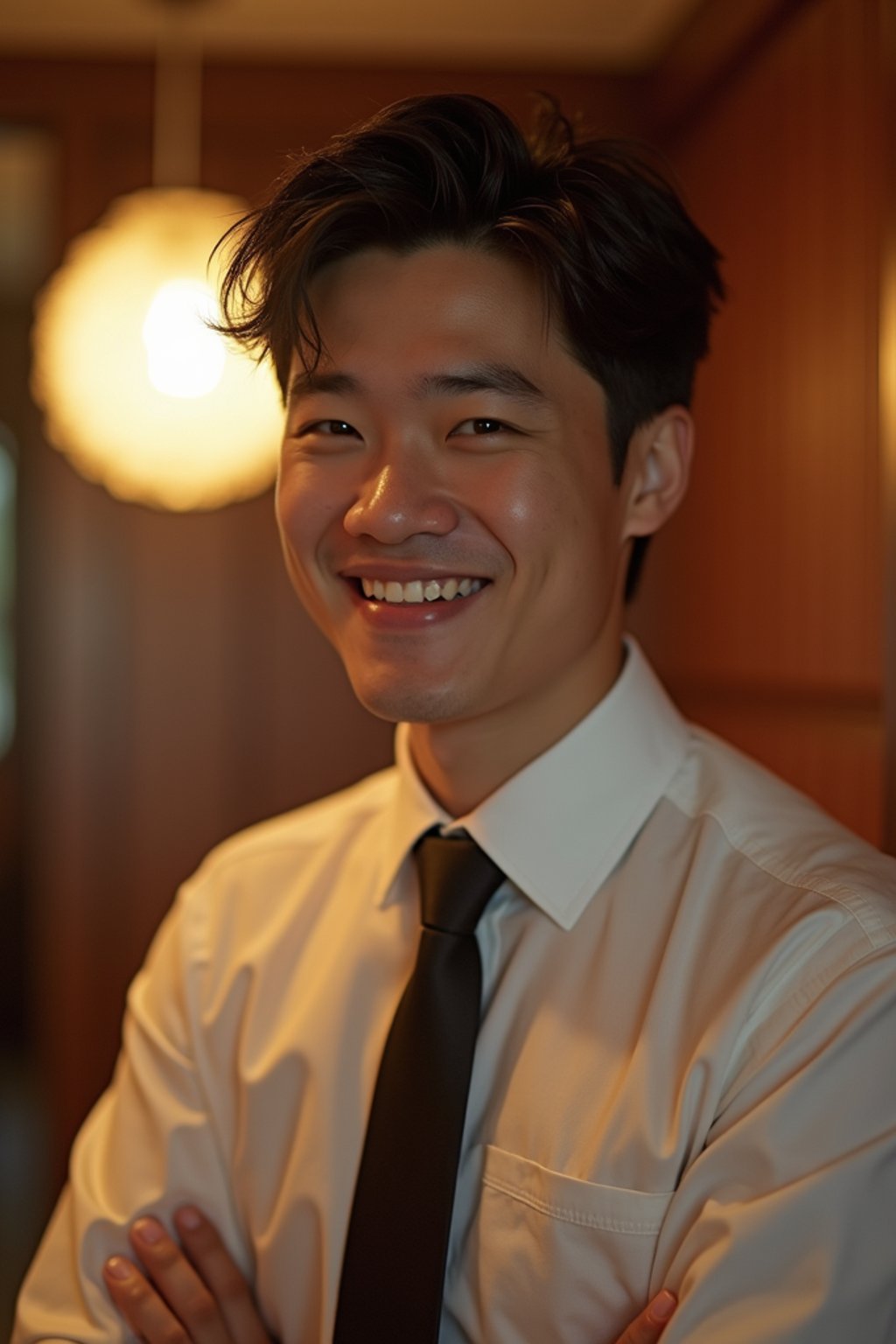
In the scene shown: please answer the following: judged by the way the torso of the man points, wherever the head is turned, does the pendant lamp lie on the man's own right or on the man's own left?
on the man's own right

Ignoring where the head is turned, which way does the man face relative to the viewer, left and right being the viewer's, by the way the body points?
facing the viewer and to the left of the viewer
